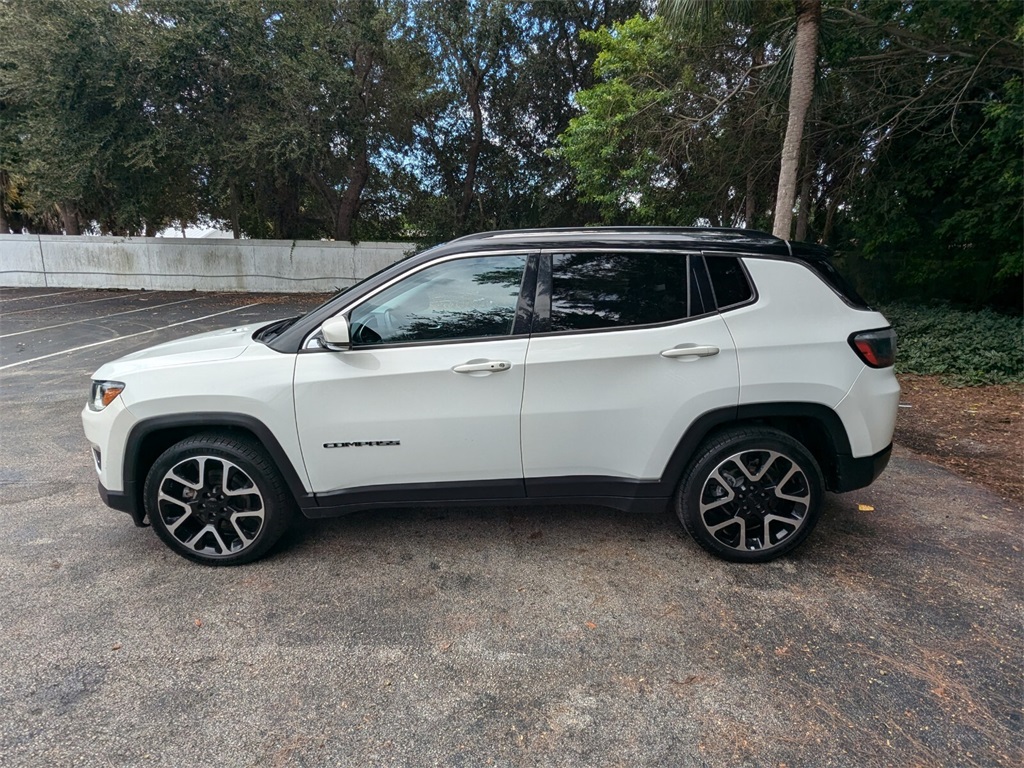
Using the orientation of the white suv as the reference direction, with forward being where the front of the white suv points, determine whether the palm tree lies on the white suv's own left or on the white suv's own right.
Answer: on the white suv's own right

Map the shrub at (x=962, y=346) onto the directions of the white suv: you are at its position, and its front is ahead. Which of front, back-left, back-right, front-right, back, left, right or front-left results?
back-right

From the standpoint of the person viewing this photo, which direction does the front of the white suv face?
facing to the left of the viewer

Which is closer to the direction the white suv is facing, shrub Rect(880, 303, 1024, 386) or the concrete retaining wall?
the concrete retaining wall

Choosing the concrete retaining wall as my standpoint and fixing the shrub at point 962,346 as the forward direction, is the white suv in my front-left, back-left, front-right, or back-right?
front-right

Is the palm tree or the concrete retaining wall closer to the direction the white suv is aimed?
the concrete retaining wall

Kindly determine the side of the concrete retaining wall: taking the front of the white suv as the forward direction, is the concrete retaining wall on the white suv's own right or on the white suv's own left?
on the white suv's own right
